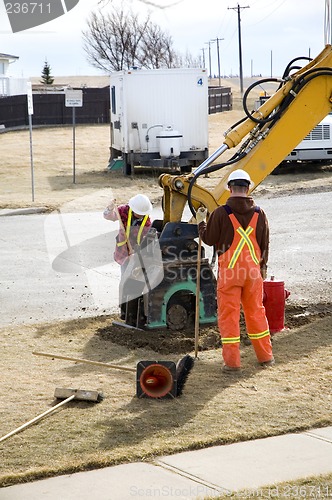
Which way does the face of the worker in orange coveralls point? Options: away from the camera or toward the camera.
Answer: away from the camera

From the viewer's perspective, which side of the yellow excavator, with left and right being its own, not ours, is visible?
left

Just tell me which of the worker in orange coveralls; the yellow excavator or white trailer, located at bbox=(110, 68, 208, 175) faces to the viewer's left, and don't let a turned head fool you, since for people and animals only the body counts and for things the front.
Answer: the yellow excavator

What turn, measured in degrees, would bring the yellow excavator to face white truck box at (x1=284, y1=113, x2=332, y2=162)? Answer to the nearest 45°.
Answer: approximately 90° to its right

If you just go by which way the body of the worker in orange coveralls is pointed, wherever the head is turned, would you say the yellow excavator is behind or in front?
in front

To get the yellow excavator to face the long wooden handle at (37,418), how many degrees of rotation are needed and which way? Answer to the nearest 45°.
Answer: approximately 90° to its left

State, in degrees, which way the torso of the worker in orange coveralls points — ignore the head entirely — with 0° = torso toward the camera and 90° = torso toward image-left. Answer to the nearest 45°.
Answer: approximately 180°
